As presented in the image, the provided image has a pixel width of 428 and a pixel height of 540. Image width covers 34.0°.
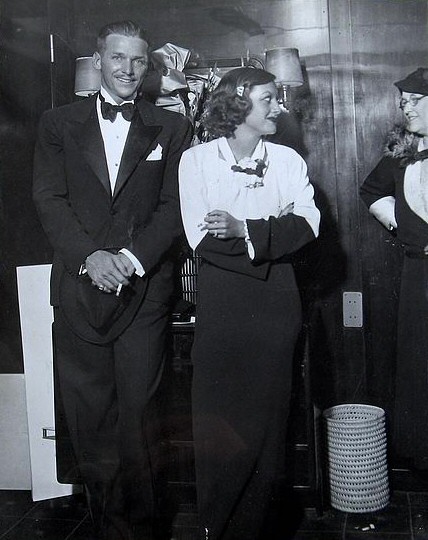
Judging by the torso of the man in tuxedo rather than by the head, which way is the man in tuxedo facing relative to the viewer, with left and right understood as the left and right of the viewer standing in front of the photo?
facing the viewer

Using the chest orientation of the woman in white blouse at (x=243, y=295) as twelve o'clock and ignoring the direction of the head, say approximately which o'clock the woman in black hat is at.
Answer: The woman in black hat is roughly at 8 o'clock from the woman in white blouse.

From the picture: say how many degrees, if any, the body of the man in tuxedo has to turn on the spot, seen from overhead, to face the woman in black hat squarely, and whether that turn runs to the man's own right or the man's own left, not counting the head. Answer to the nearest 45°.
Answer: approximately 90° to the man's own left

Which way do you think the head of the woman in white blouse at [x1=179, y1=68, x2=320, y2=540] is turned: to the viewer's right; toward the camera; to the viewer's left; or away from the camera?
to the viewer's right

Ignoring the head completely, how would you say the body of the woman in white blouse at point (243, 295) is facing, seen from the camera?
toward the camera

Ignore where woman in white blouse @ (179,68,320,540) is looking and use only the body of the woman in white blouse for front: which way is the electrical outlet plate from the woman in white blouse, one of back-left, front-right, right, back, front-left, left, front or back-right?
back-left
